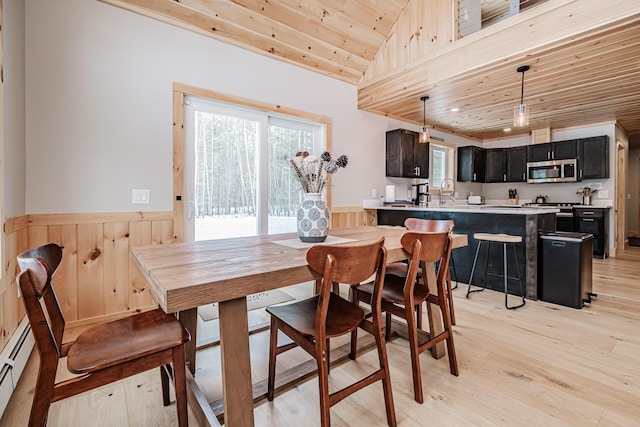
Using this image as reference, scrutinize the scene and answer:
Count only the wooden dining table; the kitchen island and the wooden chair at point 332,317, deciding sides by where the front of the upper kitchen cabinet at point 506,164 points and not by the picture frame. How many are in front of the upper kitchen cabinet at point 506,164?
3

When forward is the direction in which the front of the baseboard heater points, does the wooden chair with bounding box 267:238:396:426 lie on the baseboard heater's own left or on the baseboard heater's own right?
on the baseboard heater's own right

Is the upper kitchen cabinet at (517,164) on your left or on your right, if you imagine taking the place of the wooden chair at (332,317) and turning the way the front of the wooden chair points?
on your right

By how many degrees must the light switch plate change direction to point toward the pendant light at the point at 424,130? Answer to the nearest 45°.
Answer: approximately 90° to its left

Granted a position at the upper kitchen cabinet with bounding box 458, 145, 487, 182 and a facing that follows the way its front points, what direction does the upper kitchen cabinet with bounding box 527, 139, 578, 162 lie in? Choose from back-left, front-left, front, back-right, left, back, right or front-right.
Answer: front-left

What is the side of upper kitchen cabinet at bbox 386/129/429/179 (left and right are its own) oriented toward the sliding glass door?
right

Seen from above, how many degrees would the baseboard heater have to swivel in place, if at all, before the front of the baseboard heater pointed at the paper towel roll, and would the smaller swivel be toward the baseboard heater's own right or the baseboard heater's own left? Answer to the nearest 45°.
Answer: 0° — it already faces it

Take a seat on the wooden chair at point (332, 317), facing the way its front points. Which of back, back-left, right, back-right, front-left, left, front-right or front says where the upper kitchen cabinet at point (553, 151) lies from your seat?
right

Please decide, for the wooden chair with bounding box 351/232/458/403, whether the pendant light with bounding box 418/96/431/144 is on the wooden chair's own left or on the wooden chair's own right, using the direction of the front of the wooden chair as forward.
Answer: on the wooden chair's own right

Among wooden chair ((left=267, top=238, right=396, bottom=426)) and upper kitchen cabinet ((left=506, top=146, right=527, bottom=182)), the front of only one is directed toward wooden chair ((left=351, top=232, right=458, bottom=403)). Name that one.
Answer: the upper kitchen cabinet

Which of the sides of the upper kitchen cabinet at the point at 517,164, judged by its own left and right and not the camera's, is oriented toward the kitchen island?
front

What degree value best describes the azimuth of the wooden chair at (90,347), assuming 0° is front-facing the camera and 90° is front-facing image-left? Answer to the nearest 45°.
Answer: approximately 270°

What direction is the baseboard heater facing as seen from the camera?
to the viewer's right

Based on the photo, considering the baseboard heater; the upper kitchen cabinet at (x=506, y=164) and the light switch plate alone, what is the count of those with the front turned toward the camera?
2
